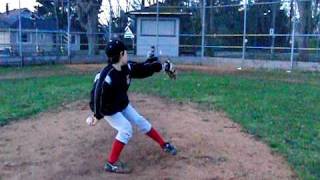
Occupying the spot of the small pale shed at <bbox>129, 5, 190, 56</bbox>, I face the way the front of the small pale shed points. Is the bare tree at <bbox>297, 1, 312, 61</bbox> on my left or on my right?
on my left

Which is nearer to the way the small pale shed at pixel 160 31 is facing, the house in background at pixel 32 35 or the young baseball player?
the young baseball player

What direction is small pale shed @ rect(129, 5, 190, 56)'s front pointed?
toward the camera

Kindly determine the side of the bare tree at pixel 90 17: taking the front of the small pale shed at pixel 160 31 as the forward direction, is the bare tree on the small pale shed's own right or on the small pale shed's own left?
on the small pale shed's own right

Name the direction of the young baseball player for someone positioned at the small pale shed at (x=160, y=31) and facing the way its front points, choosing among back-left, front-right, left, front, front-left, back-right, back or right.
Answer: front
